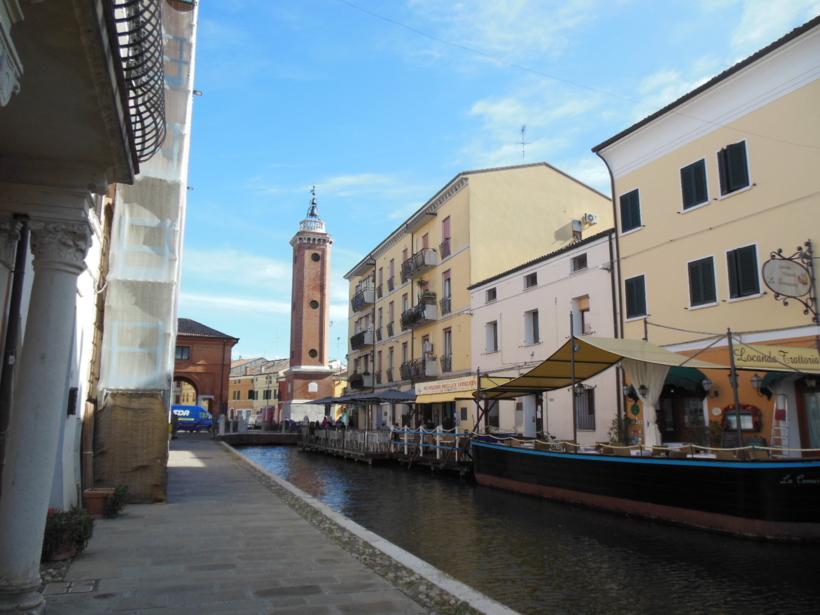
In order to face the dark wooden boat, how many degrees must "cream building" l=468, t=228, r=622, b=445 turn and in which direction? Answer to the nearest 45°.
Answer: approximately 45° to its left

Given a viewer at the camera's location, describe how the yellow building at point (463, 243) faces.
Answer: facing the viewer and to the left of the viewer

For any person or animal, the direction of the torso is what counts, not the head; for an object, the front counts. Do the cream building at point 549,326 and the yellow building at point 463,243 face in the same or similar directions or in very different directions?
same or similar directions

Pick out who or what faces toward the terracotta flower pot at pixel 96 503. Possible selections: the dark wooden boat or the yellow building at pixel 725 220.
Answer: the yellow building

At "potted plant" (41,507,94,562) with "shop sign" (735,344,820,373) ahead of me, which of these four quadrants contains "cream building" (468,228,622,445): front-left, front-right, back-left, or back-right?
front-left

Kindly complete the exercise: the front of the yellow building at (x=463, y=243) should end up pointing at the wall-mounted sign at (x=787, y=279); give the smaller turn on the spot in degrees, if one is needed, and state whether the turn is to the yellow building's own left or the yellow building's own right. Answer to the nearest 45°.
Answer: approximately 90° to the yellow building's own left

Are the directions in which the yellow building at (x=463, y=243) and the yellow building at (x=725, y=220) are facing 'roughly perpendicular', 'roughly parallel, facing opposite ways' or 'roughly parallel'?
roughly parallel
